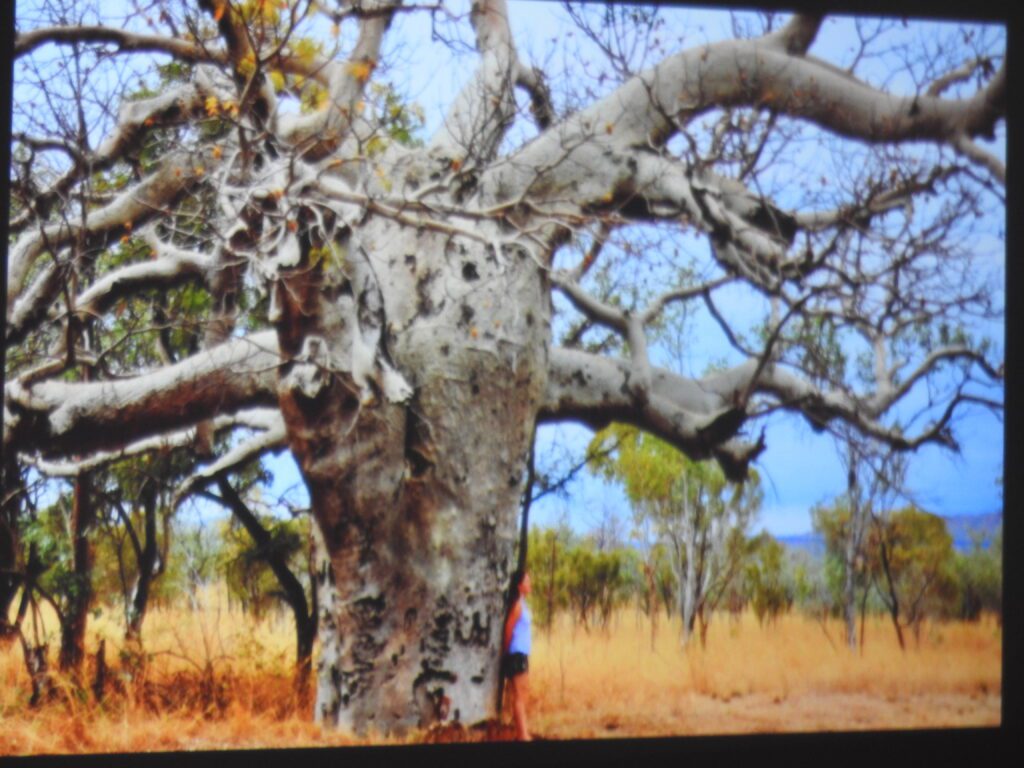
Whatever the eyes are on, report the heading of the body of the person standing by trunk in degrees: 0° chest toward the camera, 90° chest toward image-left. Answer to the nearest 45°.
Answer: approximately 270°

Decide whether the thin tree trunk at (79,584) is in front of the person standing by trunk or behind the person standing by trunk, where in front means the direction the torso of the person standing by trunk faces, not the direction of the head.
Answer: behind

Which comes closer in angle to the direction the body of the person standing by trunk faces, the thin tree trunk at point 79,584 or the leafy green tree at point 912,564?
the leafy green tree
